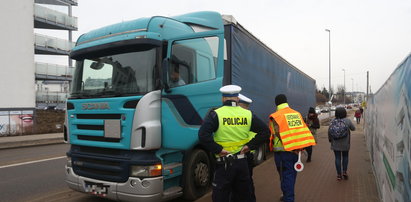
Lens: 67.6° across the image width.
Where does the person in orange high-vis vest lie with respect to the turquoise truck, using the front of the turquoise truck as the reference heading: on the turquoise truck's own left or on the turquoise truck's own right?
on the turquoise truck's own left

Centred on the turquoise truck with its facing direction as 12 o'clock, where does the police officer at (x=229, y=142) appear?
The police officer is roughly at 11 o'clock from the turquoise truck.

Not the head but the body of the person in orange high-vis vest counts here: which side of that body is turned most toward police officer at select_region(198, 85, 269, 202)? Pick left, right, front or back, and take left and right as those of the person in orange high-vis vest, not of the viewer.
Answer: left

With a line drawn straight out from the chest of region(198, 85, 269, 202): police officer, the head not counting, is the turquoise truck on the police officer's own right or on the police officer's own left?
on the police officer's own left

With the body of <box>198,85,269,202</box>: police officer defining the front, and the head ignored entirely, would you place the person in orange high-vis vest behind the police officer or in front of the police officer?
in front

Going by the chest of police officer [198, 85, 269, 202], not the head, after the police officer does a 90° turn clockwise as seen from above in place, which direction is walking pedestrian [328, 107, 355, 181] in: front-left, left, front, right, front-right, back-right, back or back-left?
front-left

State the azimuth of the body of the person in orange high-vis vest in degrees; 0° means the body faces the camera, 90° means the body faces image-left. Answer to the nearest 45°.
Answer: approximately 135°

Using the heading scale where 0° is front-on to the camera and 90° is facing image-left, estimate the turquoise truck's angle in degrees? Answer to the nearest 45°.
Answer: approximately 45°

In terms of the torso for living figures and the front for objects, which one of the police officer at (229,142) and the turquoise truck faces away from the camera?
the police officer

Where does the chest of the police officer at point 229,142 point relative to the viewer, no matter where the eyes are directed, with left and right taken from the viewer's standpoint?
facing away from the viewer

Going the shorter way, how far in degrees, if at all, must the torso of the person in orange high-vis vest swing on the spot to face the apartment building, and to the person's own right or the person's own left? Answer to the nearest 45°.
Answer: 0° — they already face it

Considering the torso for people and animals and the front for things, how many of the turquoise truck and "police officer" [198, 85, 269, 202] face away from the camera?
1

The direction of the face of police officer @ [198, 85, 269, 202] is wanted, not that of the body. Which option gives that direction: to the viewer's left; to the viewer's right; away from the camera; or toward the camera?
away from the camera
